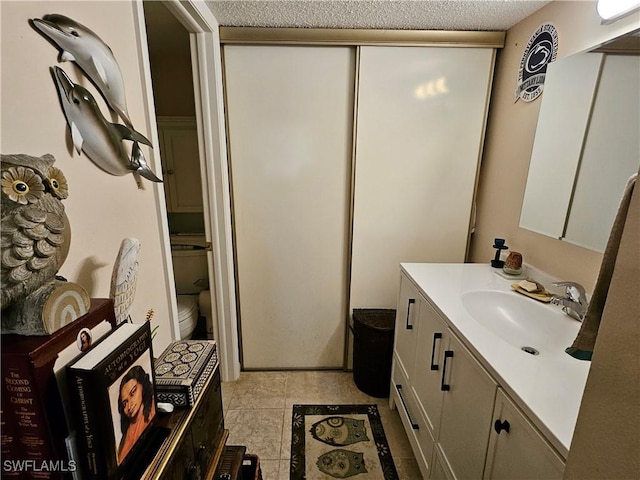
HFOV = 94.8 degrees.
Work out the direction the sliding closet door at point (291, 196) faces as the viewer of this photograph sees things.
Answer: facing the viewer

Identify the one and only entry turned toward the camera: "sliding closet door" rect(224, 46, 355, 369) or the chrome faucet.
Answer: the sliding closet door

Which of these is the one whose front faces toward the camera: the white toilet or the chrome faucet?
the white toilet

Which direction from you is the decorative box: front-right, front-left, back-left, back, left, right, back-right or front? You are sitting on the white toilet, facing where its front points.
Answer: front

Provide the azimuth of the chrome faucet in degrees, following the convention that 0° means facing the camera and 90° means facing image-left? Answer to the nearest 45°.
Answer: approximately 90°

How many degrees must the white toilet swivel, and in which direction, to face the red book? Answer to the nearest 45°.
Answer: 0° — it already faces it

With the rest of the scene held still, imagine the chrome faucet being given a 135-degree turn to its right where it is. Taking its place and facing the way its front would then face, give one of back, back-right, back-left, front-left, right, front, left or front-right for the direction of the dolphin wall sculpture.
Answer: back

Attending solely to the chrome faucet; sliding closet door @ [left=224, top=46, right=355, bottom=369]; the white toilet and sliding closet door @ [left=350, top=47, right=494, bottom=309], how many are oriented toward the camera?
3

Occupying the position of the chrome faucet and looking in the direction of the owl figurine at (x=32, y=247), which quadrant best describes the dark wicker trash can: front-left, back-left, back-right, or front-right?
front-right

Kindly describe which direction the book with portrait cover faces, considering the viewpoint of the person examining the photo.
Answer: facing the viewer and to the right of the viewer

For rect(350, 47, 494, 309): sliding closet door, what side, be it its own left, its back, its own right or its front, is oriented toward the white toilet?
right

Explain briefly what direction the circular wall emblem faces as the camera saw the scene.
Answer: facing the viewer and to the left of the viewer

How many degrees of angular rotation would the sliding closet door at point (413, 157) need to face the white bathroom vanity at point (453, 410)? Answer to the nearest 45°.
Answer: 0° — it already faces it

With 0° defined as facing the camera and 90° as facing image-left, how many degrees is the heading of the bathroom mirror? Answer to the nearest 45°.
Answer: approximately 45°

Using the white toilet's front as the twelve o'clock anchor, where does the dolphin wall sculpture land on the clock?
The dolphin wall sculpture is roughly at 12 o'clock from the white toilet.
